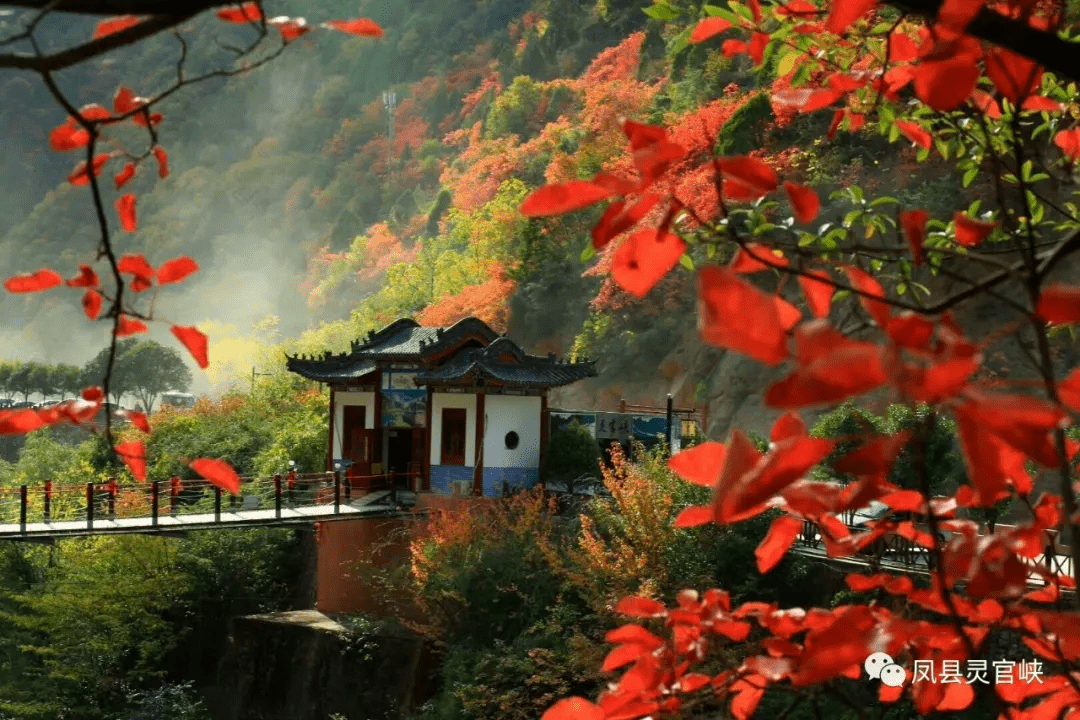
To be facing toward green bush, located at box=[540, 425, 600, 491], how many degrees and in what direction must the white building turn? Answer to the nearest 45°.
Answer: approximately 135° to its left

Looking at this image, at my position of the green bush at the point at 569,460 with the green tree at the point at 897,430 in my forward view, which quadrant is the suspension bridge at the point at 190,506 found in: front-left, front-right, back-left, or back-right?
back-right

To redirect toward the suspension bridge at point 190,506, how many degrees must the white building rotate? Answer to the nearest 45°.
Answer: approximately 45° to its right

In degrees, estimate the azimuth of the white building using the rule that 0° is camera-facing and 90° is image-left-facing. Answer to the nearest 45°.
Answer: approximately 45°

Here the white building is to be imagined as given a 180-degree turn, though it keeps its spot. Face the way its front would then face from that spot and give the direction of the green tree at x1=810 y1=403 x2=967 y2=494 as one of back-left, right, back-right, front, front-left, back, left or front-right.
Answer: right
